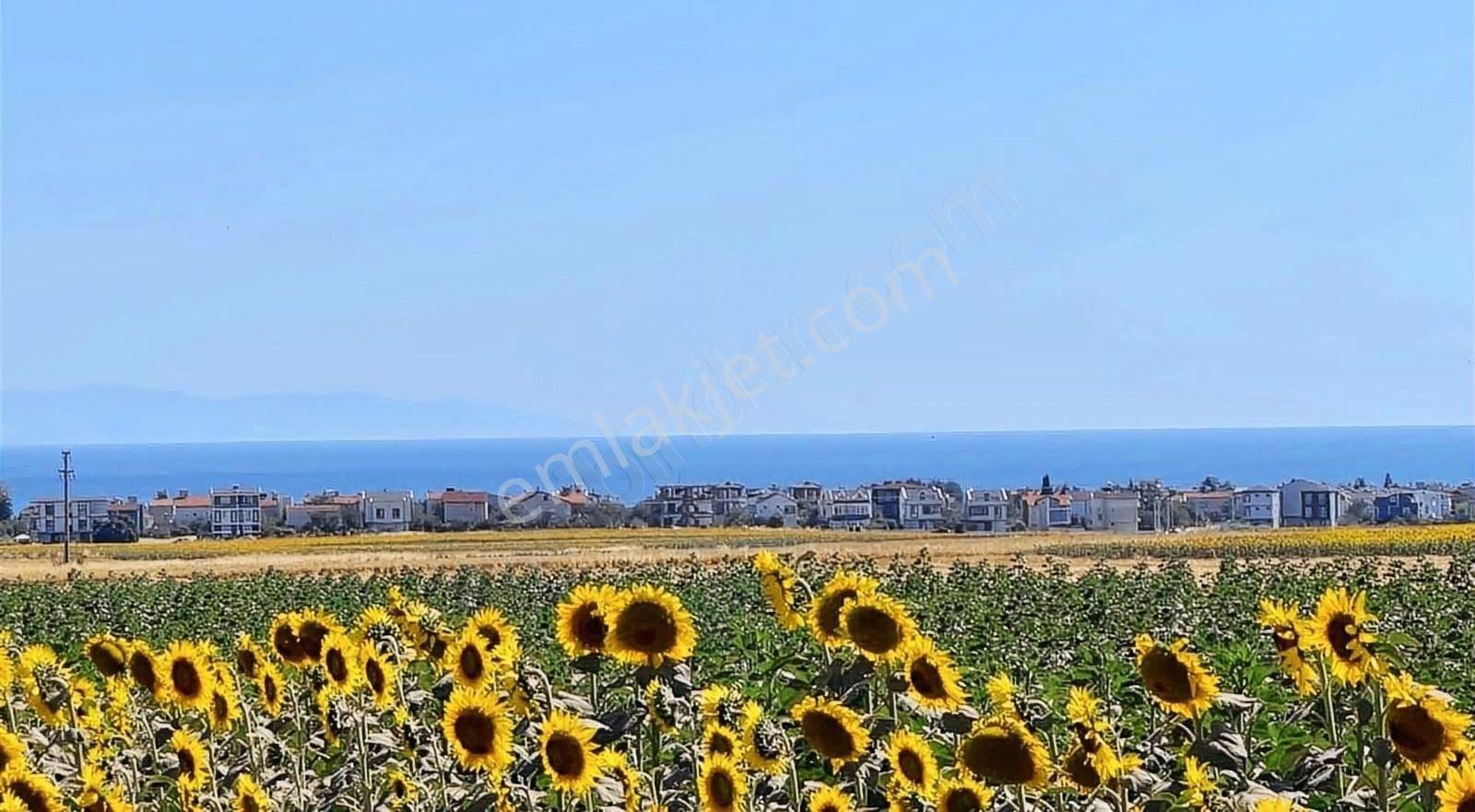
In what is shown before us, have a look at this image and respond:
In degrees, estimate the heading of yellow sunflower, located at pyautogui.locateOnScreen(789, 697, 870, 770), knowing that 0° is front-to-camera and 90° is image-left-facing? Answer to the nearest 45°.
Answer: approximately 45°

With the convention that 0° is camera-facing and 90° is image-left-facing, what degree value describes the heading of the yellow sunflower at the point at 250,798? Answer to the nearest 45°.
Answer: approximately 0°

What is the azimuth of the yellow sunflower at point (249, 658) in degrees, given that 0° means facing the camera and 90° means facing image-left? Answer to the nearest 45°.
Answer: approximately 45°

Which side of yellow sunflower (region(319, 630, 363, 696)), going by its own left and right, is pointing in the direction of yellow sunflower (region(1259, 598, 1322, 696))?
left

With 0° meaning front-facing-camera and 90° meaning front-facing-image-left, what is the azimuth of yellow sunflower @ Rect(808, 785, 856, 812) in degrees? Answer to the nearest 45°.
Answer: approximately 0°

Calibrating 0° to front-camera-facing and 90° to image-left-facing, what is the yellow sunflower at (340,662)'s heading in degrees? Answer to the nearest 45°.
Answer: approximately 45°
